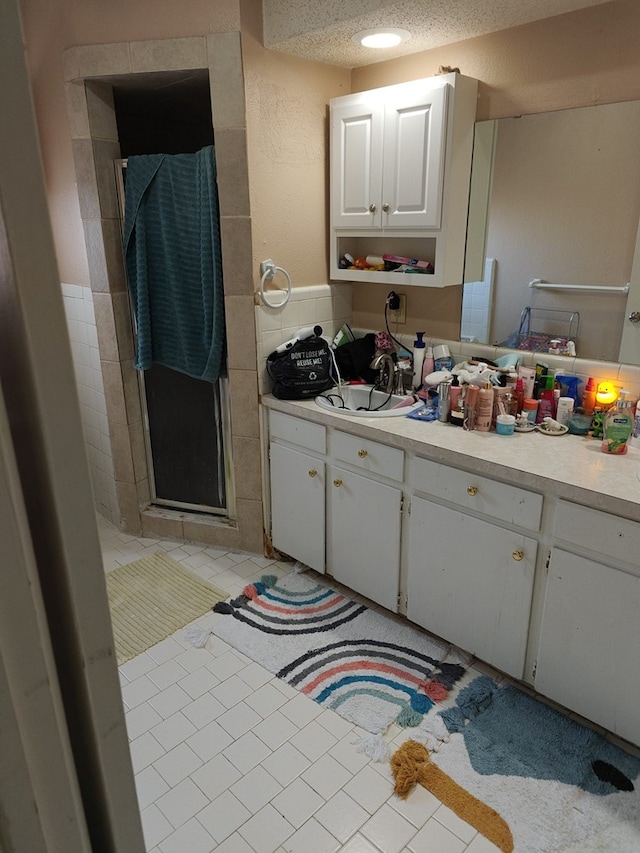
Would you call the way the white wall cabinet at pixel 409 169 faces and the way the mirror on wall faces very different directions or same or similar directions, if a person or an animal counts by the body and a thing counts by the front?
same or similar directions

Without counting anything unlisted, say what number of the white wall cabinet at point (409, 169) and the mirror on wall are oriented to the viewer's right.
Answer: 0

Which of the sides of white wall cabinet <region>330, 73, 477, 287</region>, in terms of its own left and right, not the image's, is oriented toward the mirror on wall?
left

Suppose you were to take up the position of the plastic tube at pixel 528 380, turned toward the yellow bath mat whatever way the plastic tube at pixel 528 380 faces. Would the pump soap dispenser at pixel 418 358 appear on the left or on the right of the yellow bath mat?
right

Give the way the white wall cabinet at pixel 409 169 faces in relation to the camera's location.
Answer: facing the viewer and to the left of the viewer
